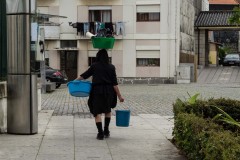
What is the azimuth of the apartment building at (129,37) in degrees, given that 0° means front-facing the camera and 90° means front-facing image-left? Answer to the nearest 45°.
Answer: approximately 0°

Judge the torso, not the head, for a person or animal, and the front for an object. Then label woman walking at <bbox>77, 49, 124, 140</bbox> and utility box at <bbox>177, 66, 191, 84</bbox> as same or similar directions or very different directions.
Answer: very different directions

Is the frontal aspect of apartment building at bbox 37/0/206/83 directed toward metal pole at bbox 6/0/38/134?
yes

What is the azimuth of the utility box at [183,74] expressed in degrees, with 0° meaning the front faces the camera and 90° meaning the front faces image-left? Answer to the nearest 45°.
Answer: approximately 0°

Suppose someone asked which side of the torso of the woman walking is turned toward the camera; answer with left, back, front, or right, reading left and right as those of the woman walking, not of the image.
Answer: back

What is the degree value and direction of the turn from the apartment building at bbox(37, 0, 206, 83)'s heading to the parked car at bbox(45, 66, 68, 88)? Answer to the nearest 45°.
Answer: approximately 45° to its right

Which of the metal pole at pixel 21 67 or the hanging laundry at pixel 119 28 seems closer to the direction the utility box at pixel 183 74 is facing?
the metal pole

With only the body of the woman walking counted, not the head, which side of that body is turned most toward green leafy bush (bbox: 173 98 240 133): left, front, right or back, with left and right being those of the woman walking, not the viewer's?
right

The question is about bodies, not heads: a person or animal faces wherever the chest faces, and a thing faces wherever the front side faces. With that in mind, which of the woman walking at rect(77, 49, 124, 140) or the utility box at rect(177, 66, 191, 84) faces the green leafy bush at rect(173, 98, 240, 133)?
the utility box
